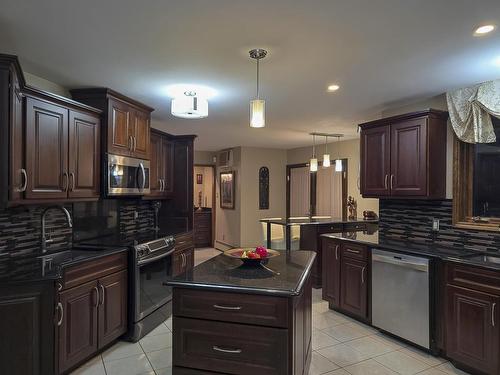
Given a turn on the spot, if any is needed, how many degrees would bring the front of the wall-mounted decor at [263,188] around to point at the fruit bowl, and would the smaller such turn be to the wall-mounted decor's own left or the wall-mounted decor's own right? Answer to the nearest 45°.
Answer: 0° — it already faces it

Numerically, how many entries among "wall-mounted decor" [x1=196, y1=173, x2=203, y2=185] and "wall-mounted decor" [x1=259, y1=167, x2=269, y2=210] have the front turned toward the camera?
2

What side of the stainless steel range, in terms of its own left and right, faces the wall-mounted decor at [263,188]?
left

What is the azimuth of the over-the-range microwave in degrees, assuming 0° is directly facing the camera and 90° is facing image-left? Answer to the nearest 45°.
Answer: approximately 315°

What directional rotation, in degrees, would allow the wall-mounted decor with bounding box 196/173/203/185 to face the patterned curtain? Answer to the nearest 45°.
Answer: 0° — it already faces it

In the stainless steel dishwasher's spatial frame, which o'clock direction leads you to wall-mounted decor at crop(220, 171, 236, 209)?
The wall-mounted decor is roughly at 3 o'clock from the stainless steel dishwasher.

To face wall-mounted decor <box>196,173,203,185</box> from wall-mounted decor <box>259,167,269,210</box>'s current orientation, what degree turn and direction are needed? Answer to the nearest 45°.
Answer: approximately 135° to its right

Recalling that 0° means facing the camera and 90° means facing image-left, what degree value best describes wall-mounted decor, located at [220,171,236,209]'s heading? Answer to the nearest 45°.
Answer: approximately 45°

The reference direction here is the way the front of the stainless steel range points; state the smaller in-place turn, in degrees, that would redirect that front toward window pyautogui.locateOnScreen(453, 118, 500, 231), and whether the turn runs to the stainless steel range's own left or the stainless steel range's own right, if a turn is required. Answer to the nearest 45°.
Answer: approximately 45° to the stainless steel range's own left
